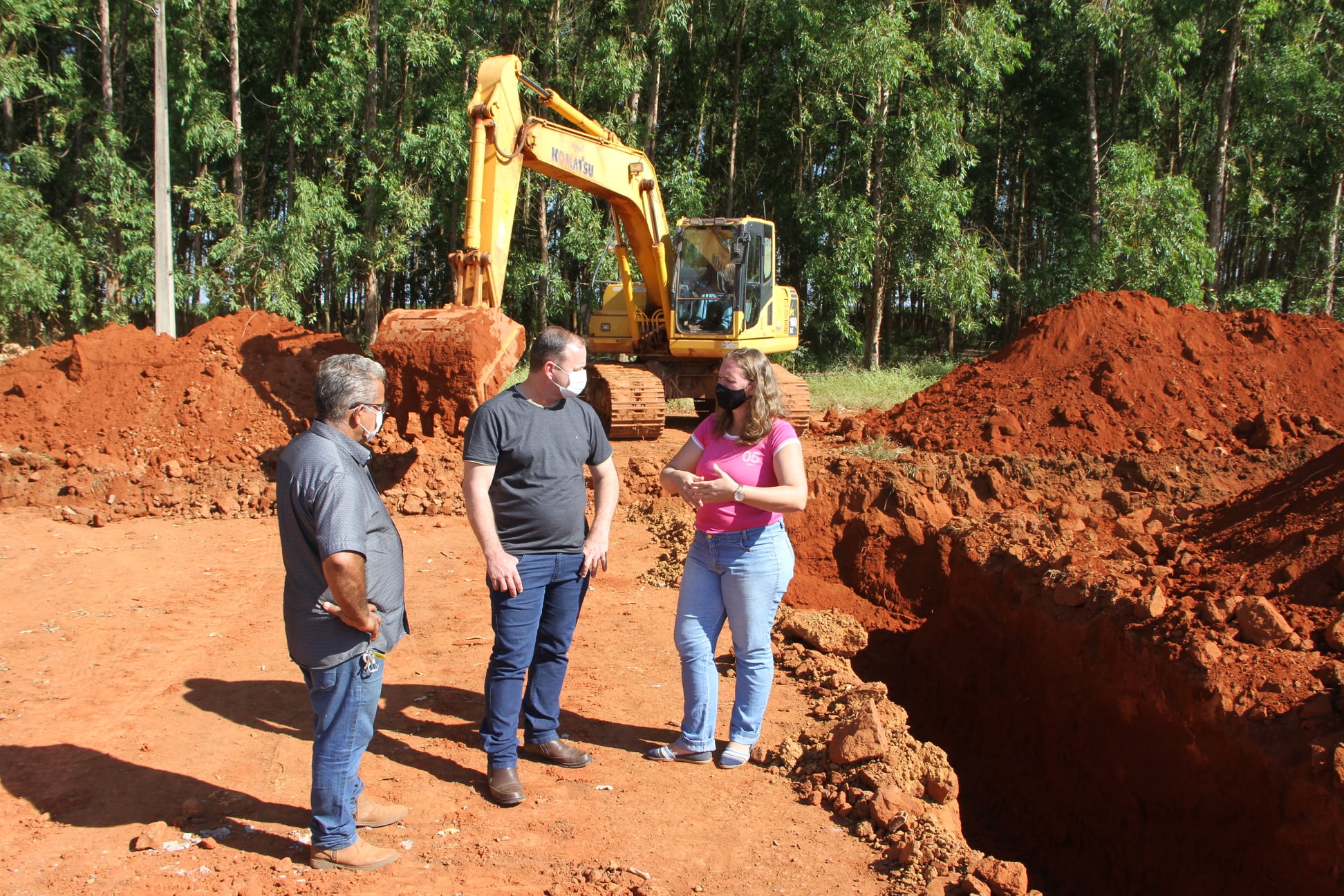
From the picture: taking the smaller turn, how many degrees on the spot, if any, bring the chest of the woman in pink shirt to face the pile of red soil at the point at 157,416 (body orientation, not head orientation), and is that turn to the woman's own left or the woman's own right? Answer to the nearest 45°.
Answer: approximately 90° to the woman's own right

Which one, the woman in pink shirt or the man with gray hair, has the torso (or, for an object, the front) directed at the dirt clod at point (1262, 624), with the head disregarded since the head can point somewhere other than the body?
the man with gray hair

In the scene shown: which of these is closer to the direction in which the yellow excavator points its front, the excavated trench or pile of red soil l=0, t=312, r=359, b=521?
the pile of red soil

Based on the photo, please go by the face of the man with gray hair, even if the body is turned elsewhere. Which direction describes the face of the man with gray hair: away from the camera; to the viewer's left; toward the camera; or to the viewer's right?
to the viewer's right

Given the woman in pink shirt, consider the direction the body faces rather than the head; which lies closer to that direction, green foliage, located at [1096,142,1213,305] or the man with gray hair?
the man with gray hair

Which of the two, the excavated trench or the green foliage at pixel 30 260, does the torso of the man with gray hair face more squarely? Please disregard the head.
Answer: the excavated trench

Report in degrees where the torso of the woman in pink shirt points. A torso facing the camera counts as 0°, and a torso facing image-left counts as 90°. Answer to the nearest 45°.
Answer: approximately 45°

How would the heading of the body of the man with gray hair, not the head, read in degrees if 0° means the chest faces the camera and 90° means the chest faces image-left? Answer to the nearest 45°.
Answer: approximately 270°

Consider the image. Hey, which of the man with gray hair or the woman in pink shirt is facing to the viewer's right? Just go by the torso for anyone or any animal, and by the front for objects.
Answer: the man with gray hair

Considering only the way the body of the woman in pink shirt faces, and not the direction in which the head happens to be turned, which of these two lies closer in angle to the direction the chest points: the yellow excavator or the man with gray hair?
the man with gray hair

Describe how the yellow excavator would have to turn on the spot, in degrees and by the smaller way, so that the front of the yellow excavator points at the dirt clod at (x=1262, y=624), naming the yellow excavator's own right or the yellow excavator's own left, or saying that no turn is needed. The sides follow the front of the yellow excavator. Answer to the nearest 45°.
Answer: approximately 45° to the yellow excavator's own left
